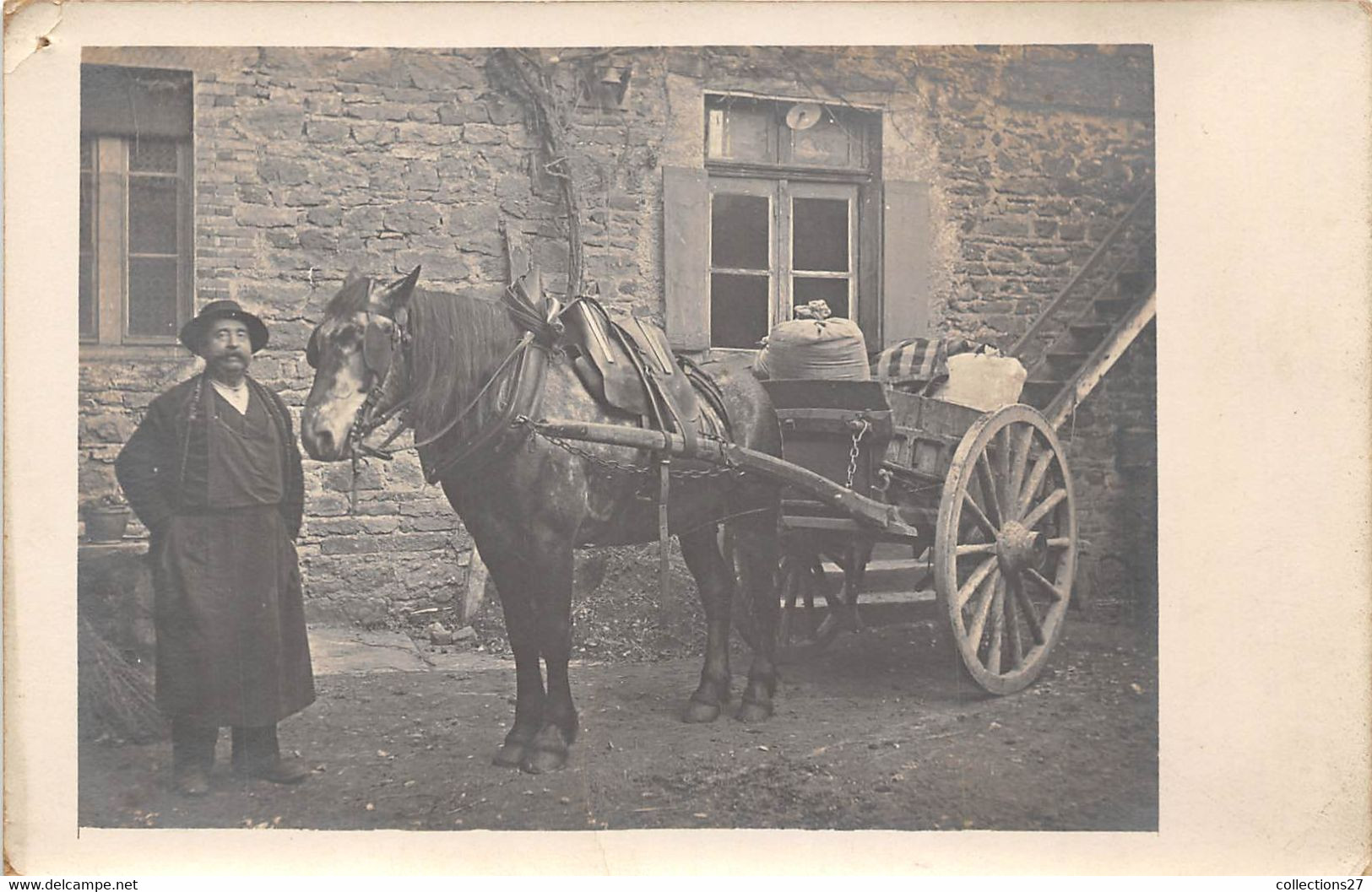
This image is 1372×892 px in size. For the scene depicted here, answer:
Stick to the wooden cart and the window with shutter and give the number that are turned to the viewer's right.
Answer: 0

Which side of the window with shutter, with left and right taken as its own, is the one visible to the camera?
front
